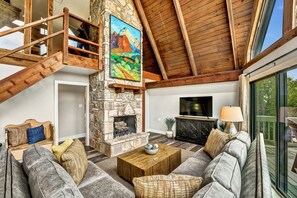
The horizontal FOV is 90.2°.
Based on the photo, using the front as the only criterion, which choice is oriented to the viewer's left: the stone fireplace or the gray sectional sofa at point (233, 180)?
the gray sectional sofa

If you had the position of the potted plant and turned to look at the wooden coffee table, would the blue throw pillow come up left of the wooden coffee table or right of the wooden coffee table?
right

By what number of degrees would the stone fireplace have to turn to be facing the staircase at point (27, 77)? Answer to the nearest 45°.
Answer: approximately 90° to its right

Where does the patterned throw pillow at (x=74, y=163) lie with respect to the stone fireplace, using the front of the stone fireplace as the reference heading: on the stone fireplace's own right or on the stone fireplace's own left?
on the stone fireplace's own right

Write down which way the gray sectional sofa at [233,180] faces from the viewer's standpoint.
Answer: facing to the left of the viewer

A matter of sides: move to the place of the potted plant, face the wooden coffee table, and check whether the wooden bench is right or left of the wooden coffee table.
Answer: right

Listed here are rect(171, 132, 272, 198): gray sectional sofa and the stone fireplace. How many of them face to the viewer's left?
1

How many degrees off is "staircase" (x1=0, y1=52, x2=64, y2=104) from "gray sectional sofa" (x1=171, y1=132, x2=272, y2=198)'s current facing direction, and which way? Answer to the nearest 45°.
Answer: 0° — it already faces it

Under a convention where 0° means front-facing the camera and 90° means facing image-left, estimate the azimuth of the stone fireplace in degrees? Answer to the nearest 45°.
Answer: approximately 315°

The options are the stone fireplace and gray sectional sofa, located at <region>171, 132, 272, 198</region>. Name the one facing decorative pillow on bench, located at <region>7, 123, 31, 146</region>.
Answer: the gray sectional sofa

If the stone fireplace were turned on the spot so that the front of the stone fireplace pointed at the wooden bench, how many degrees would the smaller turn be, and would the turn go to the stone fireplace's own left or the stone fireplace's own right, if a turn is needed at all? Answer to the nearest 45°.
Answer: approximately 135° to the stone fireplace's own right
